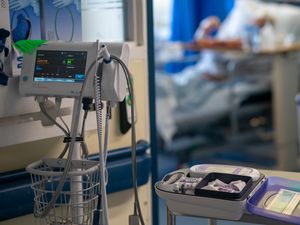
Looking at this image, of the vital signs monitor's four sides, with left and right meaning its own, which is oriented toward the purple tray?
left

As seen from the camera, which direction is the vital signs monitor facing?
toward the camera

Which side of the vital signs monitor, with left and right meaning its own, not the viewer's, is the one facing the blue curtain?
back

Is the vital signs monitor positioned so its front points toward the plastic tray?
no

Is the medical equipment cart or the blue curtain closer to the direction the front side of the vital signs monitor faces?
the medical equipment cart

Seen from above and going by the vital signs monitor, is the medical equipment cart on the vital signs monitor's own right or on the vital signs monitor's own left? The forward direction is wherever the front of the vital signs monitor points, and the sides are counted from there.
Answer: on the vital signs monitor's own left

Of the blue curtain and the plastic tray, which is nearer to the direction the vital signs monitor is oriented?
the plastic tray
